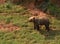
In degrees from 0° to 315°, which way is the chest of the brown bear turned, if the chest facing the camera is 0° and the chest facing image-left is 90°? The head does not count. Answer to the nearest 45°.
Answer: approximately 90°
